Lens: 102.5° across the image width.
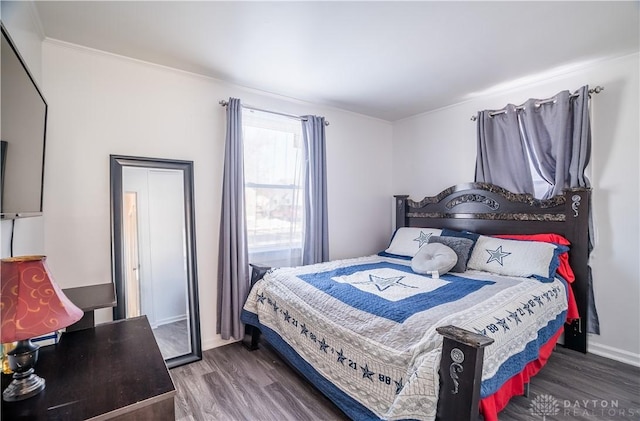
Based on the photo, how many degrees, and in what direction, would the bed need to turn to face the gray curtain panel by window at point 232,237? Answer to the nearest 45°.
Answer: approximately 45° to its right

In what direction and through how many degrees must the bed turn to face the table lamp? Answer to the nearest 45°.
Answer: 0° — it already faces it

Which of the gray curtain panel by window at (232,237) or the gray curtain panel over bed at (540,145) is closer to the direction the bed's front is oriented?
the gray curtain panel by window

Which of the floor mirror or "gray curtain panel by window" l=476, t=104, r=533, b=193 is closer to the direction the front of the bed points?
the floor mirror

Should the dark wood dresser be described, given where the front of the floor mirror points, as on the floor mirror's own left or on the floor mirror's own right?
on the floor mirror's own right

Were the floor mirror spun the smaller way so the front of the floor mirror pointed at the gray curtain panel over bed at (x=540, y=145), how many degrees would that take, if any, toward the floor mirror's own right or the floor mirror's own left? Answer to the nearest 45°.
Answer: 0° — it already faces it

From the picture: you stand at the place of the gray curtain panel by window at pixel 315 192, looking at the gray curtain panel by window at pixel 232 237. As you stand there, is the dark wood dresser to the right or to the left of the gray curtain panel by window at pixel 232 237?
left
